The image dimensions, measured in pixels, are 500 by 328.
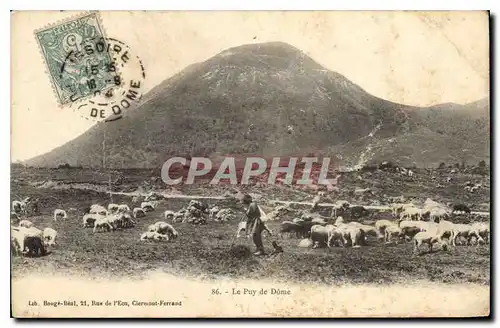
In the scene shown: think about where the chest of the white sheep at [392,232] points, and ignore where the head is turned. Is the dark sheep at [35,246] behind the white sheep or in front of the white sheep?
in front

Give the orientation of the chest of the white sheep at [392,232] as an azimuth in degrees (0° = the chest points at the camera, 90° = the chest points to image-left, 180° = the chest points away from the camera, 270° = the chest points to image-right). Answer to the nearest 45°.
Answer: approximately 90°

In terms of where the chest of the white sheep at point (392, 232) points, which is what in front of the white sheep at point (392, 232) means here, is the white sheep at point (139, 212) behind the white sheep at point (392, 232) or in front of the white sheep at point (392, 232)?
in front
